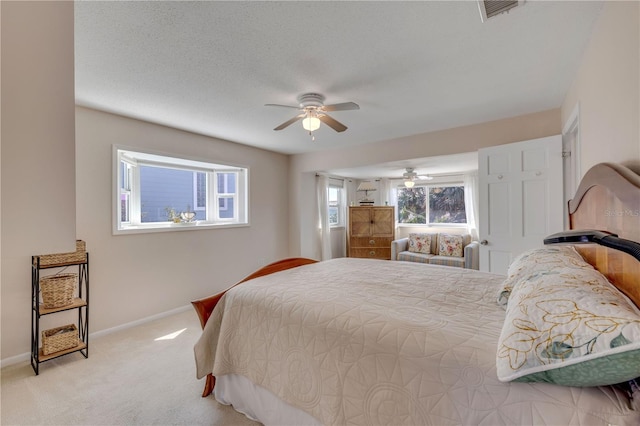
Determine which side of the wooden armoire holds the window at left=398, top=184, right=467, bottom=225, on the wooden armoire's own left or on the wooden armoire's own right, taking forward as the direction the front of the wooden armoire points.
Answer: on the wooden armoire's own left

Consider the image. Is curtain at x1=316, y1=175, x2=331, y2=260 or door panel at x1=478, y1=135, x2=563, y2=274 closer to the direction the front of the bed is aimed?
the curtain

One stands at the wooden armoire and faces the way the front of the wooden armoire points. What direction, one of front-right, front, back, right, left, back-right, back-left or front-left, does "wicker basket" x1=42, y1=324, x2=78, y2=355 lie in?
front-right

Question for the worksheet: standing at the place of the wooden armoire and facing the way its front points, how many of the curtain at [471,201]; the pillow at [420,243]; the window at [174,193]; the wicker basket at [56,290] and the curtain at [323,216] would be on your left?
2

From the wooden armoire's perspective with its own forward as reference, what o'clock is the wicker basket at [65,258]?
The wicker basket is roughly at 1 o'clock from the wooden armoire.

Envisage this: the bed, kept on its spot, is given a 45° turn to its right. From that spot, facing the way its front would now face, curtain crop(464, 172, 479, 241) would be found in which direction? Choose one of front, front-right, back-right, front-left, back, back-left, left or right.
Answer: front-right

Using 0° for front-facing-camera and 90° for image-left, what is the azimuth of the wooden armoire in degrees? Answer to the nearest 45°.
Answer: approximately 0°

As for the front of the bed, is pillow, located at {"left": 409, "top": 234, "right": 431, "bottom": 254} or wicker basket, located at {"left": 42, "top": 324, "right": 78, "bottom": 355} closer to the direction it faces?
the wicker basket

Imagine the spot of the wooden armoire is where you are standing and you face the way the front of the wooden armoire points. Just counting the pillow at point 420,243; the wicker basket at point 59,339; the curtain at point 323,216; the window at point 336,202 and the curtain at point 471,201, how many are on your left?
2

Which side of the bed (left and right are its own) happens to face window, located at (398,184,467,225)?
right

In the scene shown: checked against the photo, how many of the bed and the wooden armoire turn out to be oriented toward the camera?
1

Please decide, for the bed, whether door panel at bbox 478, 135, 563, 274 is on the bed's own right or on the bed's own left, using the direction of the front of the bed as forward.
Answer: on the bed's own right

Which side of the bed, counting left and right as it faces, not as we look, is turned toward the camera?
left

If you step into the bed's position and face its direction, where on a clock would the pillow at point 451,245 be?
The pillow is roughly at 3 o'clock from the bed.

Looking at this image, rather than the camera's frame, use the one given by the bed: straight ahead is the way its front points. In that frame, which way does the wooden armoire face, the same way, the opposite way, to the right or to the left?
to the left
